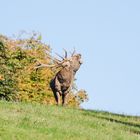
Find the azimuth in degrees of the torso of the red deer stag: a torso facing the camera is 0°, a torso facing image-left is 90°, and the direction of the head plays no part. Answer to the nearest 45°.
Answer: approximately 315°
